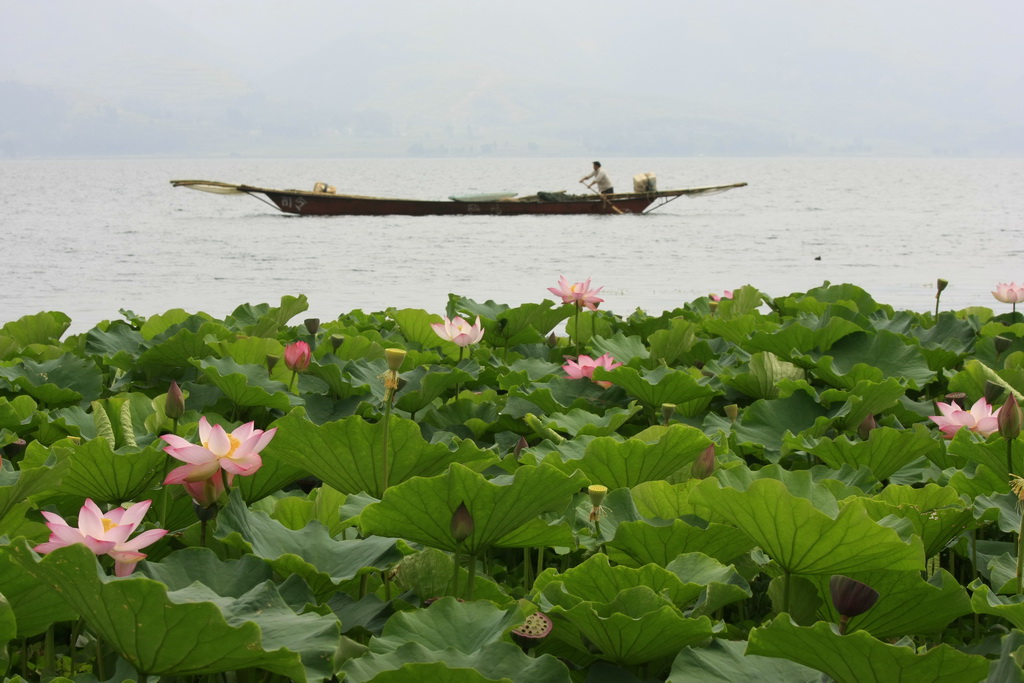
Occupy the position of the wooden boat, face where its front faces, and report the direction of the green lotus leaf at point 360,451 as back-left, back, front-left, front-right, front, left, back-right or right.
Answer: left

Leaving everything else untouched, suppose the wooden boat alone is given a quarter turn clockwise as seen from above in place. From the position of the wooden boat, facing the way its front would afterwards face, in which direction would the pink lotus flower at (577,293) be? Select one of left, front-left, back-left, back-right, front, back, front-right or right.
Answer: back

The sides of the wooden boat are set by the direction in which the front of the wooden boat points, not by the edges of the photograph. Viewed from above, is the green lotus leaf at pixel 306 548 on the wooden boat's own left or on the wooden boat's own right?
on the wooden boat's own left

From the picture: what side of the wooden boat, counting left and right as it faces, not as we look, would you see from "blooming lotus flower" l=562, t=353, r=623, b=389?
left

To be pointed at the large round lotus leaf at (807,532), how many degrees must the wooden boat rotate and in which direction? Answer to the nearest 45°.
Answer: approximately 90° to its left

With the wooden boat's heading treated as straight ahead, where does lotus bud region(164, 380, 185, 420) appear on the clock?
The lotus bud is roughly at 9 o'clock from the wooden boat.

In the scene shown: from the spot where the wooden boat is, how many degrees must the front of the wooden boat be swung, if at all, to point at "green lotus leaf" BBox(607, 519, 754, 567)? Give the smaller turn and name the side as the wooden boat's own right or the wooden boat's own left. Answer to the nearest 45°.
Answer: approximately 90° to the wooden boat's own left

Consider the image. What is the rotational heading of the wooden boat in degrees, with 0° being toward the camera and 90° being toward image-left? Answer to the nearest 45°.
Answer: approximately 90°

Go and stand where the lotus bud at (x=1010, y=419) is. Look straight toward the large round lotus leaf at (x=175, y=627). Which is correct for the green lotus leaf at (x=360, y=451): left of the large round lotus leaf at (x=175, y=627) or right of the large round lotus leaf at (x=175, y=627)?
right

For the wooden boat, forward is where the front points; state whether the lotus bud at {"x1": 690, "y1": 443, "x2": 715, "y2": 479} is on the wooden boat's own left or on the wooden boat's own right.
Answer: on the wooden boat's own left

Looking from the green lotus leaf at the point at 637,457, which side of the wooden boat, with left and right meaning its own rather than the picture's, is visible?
left

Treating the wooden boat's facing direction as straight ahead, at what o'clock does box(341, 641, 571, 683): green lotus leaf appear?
The green lotus leaf is roughly at 9 o'clock from the wooden boat.

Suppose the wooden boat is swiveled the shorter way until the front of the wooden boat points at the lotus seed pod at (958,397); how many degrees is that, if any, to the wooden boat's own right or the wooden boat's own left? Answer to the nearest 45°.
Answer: approximately 90° to the wooden boat's own left

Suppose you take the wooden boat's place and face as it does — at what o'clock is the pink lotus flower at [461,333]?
The pink lotus flower is roughly at 9 o'clock from the wooden boat.

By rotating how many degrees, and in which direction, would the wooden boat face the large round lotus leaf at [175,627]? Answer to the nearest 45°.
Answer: approximately 90° to its left

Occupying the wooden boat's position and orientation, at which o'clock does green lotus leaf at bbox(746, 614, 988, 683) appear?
The green lotus leaf is roughly at 9 o'clock from the wooden boat.

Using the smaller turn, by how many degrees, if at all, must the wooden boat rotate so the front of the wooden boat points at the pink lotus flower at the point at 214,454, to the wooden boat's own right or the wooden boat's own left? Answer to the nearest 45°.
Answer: approximately 90° to the wooden boat's own left

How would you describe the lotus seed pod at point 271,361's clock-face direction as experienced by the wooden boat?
The lotus seed pod is roughly at 9 o'clock from the wooden boat.
